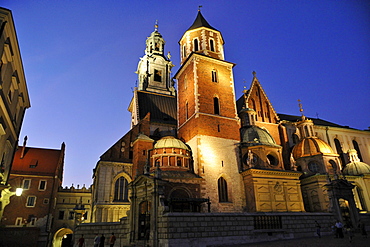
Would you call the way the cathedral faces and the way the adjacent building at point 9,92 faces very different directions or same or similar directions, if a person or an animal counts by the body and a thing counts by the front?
very different directions

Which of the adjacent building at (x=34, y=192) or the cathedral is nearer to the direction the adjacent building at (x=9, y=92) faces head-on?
the cathedral

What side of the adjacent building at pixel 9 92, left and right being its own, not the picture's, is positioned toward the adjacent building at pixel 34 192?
left

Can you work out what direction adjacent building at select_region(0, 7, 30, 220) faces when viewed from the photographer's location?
facing to the right of the viewer

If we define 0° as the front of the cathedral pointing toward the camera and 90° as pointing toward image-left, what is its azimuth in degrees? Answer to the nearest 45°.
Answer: approximately 45°

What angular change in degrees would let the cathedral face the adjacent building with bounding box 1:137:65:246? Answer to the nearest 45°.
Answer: approximately 45° to its right

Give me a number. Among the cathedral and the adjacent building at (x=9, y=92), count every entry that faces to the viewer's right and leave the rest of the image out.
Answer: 1
